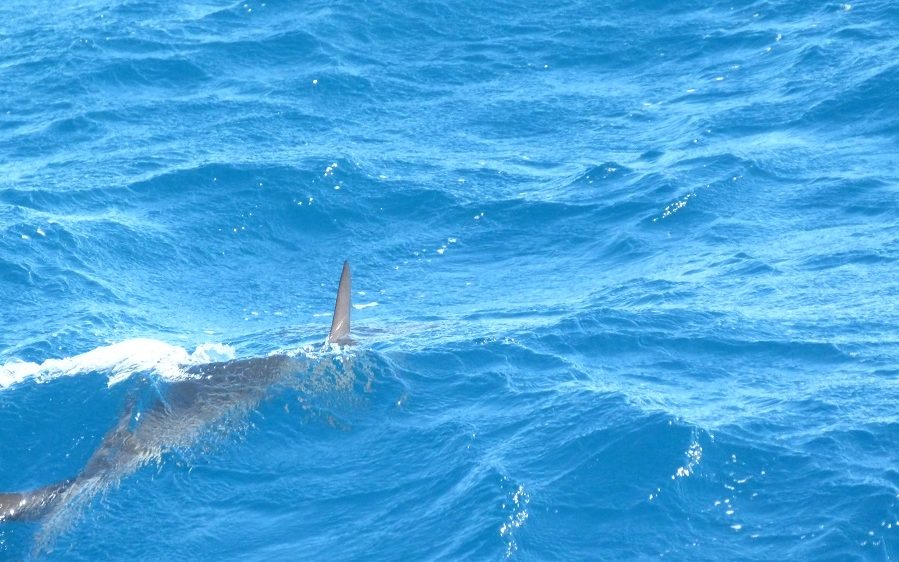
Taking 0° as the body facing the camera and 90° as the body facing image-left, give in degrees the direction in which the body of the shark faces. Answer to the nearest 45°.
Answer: approximately 225°
